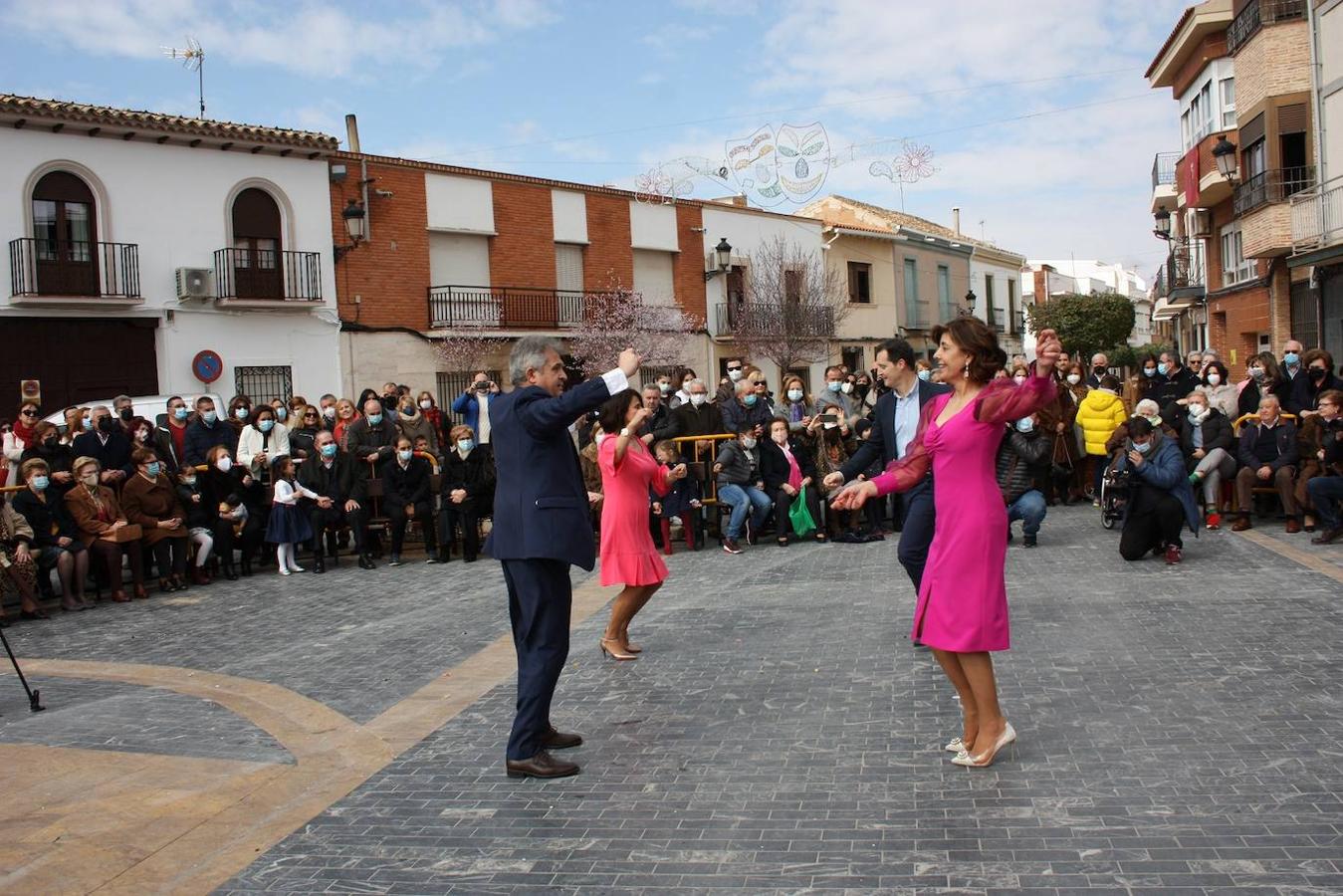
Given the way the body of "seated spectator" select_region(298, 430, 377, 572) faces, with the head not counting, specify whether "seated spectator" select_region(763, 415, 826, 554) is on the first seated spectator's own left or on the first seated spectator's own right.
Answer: on the first seated spectator's own left

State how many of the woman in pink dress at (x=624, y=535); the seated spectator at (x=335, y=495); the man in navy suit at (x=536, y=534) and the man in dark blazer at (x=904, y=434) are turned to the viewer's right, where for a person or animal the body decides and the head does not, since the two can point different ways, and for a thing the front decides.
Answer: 2

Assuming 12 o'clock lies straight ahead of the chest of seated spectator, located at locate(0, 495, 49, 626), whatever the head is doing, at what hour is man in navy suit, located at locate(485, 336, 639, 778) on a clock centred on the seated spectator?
The man in navy suit is roughly at 1 o'clock from the seated spectator.

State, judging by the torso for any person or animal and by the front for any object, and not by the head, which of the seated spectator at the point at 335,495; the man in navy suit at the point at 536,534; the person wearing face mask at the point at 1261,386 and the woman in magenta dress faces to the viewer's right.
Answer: the man in navy suit

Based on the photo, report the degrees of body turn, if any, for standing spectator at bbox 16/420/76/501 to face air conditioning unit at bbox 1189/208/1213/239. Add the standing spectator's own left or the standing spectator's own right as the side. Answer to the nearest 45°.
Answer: approximately 45° to the standing spectator's own left

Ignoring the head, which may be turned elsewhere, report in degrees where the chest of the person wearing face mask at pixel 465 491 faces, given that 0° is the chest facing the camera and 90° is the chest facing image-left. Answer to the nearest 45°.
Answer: approximately 0°

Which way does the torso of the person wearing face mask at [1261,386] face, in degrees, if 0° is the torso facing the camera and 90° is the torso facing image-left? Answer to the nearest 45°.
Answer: approximately 45°

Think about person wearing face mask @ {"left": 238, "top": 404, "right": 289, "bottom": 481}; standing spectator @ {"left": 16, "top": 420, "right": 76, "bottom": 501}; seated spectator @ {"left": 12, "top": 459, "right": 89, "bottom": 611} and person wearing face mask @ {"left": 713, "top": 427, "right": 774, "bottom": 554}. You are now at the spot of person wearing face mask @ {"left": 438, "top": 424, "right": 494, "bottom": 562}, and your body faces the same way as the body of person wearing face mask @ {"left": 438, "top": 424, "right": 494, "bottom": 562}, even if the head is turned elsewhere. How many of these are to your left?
1

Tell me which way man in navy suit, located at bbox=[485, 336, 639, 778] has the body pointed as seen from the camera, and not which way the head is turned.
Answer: to the viewer's right

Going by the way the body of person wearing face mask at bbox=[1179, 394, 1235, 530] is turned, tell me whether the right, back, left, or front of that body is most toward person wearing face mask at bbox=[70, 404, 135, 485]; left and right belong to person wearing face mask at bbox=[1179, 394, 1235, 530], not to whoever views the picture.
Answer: front

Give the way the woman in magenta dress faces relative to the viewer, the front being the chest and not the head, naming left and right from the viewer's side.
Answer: facing the viewer and to the left of the viewer

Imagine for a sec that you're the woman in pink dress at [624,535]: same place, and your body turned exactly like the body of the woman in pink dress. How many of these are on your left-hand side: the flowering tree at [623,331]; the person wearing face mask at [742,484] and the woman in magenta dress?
2

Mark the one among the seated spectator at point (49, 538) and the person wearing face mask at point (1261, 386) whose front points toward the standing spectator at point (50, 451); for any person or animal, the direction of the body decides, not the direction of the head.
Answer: the person wearing face mask
